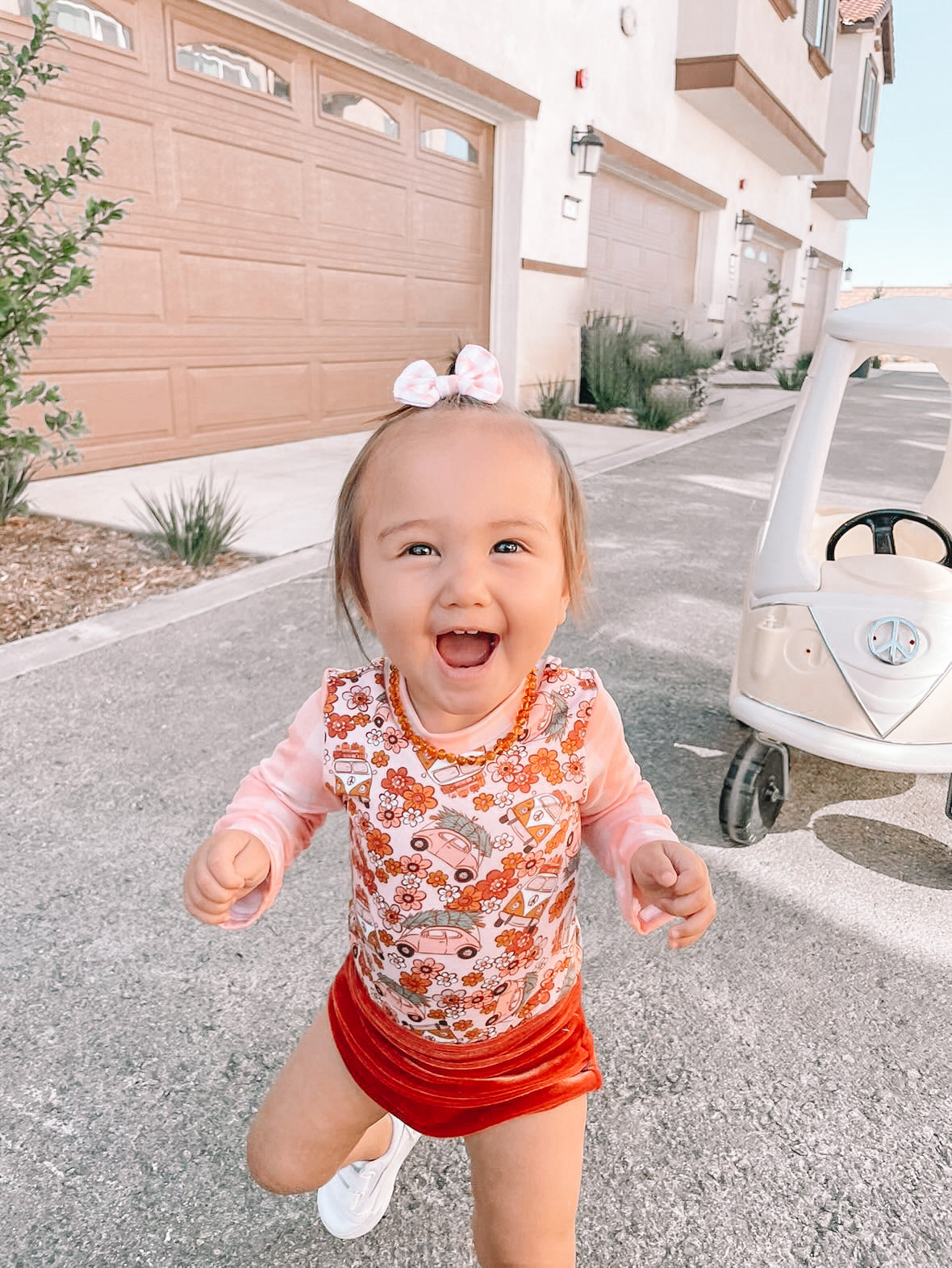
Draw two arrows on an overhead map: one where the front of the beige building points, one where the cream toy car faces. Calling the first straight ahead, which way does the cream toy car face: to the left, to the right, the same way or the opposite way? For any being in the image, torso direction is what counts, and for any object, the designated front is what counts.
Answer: to the right

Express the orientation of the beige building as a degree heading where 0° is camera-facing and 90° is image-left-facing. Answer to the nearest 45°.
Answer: approximately 315°

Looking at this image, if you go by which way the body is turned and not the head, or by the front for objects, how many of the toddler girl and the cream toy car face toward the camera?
2

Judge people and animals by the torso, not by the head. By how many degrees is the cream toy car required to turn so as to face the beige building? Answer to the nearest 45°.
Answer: approximately 135° to its right

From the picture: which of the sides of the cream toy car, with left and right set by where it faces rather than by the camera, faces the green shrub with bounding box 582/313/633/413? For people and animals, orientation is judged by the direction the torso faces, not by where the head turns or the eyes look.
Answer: back

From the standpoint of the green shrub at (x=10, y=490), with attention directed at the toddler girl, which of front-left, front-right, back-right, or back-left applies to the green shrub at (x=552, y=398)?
back-left

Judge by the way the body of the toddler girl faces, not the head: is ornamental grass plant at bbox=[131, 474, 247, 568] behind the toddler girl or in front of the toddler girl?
behind

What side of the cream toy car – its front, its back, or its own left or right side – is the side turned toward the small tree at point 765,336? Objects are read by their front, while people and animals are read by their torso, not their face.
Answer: back

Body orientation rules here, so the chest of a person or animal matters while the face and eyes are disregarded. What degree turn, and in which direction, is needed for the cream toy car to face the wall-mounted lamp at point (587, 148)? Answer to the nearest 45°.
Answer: approximately 180°

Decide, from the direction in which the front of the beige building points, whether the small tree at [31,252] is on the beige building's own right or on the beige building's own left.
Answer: on the beige building's own right

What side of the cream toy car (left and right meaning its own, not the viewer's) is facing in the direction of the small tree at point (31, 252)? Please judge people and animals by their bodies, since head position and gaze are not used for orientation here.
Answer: right
